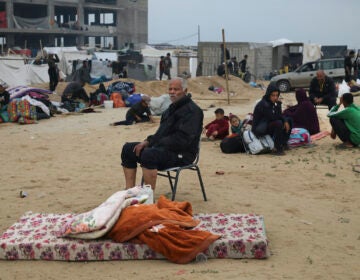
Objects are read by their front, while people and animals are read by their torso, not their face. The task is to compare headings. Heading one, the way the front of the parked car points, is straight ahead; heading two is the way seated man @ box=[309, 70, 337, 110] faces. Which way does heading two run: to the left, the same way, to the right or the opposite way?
to the left

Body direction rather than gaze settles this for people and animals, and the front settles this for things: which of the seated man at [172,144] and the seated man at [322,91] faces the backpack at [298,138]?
the seated man at [322,91]

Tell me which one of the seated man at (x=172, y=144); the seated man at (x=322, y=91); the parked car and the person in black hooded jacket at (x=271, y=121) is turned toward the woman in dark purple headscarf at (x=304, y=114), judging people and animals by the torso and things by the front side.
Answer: the seated man at (x=322, y=91)

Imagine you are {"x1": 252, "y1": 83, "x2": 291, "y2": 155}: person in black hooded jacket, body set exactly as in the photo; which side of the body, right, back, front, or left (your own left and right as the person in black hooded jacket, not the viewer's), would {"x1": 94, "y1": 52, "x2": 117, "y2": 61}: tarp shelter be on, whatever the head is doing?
back

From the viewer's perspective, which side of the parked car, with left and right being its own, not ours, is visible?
left

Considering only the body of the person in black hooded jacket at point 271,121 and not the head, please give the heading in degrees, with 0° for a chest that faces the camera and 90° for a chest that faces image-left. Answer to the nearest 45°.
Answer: approximately 315°

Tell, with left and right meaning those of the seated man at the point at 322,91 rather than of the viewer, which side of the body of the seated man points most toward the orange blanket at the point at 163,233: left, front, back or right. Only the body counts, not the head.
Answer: front

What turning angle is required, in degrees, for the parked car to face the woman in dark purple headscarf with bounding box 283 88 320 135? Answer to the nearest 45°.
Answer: approximately 90° to its left

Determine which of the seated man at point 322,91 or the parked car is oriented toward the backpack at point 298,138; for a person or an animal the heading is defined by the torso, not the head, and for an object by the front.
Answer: the seated man

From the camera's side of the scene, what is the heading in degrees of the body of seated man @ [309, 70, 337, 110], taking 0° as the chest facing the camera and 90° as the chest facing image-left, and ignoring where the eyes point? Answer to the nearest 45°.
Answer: approximately 0°
